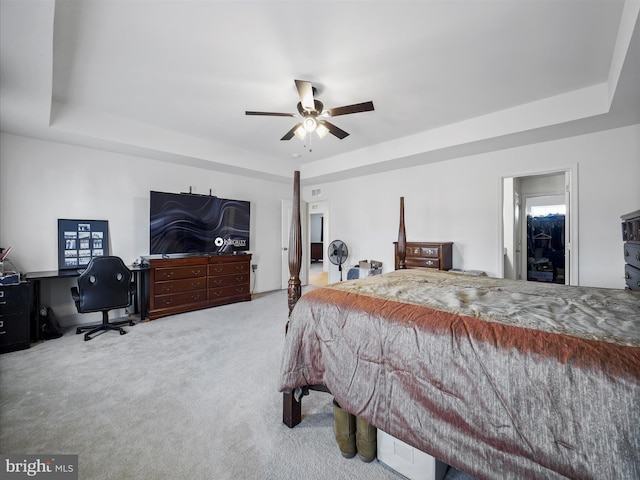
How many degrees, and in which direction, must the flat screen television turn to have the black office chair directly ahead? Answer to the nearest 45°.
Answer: approximately 90° to its right

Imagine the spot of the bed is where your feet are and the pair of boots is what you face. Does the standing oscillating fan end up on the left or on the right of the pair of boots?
right

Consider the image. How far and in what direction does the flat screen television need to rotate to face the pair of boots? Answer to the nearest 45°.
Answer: approximately 45° to its right

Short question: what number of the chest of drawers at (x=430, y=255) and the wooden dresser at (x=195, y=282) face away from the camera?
0

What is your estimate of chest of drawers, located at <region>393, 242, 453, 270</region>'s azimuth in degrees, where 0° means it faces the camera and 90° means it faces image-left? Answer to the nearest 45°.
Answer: approximately 45°

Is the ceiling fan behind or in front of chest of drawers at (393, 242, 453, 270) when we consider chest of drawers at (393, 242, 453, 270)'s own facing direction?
in front

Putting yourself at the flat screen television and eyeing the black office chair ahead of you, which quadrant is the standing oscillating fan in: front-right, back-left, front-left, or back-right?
back-left

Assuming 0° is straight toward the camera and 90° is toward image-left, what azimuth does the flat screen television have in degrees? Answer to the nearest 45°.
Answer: approximately 315°

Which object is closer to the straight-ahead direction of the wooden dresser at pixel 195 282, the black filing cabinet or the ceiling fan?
the ceiling fan

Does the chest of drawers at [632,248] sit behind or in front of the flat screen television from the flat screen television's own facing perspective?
in front

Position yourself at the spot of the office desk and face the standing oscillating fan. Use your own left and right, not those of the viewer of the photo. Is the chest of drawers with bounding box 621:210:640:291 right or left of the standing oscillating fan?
right

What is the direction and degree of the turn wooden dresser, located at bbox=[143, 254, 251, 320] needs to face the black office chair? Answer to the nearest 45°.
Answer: approximately 90° to its right
